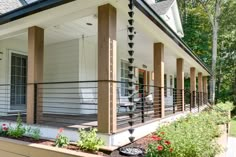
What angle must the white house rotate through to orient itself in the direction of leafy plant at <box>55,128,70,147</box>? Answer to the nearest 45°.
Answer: approximately 45° to its right

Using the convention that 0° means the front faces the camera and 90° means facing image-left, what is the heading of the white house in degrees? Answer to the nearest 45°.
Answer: approximately 315°

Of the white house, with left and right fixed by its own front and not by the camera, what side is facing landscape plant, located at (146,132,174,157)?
front
